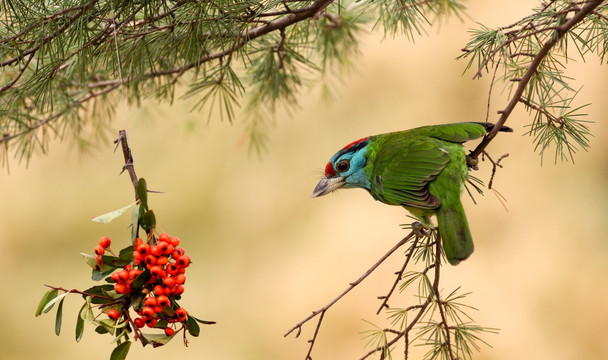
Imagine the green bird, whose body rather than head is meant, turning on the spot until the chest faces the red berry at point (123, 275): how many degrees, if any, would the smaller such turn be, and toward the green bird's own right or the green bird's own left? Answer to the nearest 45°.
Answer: approximately 45° to the green bird's own left

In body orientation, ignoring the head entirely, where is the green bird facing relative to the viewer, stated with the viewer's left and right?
facing to the left of the viewer

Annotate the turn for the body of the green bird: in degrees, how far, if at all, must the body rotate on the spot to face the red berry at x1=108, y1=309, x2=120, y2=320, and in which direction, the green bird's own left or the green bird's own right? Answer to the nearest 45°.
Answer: approximately 45° to the green bird's own left

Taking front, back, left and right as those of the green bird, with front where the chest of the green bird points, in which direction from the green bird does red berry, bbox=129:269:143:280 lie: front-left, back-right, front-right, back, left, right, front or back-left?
front-left

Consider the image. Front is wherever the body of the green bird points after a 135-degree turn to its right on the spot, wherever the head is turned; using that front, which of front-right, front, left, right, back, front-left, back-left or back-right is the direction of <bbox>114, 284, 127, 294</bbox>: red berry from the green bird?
back
